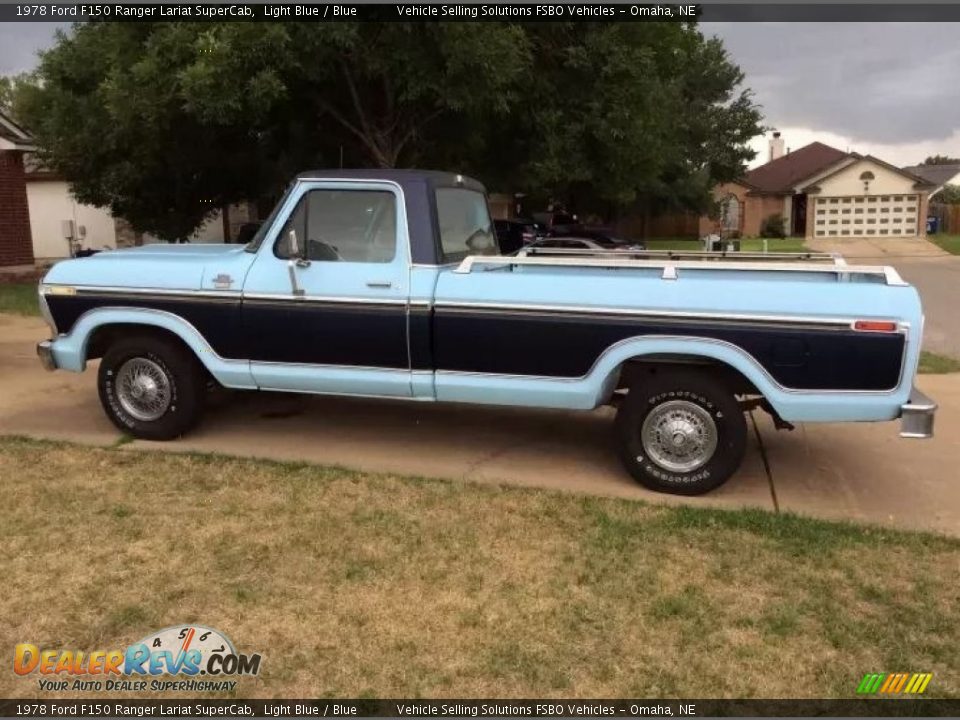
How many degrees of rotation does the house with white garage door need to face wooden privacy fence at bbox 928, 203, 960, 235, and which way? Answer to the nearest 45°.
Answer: approximately 135° to its left

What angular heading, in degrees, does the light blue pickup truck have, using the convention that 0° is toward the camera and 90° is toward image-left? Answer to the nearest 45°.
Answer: approximately 90°

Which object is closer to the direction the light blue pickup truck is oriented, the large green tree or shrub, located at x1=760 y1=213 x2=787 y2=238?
the large green tree

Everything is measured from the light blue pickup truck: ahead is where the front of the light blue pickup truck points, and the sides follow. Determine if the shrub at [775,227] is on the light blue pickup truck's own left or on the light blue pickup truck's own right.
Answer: on the light blue pickup truck's own right

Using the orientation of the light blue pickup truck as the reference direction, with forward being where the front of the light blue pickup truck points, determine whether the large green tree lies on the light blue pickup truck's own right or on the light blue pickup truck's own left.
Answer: on the light blue pickup truck's own right

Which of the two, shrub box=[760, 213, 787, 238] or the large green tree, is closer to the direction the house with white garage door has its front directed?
the large green tree

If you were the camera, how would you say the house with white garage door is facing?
facing the viewer

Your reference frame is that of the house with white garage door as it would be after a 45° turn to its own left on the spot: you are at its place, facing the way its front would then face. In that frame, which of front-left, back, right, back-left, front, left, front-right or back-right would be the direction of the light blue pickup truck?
front-right

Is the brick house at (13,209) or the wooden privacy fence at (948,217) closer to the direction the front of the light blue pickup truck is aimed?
the brick house

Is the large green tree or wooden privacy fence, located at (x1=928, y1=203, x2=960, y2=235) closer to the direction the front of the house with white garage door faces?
the large green tree

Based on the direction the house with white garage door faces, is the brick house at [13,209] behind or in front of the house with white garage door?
in front
